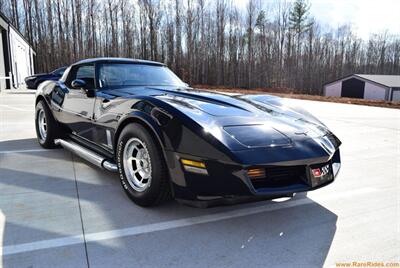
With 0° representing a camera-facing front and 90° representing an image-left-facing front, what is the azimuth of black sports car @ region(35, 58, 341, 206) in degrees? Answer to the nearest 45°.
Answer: approximately 315°

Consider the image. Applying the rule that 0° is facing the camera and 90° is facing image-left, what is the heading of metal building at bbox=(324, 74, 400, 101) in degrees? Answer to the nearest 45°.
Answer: approximately 45°

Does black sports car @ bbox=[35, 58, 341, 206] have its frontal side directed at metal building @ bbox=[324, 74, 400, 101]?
no

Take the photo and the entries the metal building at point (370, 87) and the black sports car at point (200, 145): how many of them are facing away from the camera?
0

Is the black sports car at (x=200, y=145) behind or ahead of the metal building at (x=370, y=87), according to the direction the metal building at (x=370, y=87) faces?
ahead
